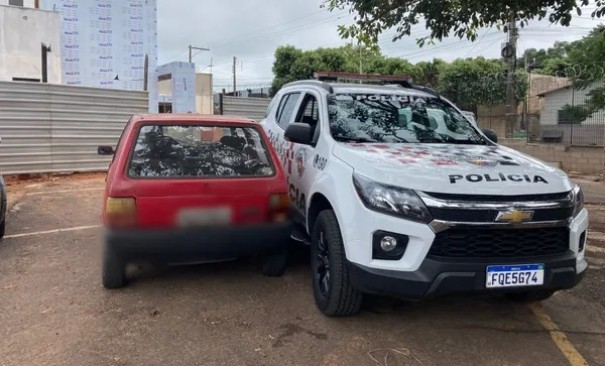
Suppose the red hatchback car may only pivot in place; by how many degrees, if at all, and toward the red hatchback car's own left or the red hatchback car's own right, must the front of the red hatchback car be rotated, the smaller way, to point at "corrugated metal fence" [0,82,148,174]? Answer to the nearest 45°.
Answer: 0° — it already faces it

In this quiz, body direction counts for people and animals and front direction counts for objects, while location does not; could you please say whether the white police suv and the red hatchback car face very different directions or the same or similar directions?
very different directions

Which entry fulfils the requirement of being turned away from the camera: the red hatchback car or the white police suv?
the red hatchback car

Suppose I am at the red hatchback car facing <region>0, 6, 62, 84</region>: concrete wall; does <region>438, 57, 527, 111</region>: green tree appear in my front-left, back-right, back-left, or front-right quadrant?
front-right

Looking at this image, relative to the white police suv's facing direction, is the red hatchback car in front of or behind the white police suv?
behind

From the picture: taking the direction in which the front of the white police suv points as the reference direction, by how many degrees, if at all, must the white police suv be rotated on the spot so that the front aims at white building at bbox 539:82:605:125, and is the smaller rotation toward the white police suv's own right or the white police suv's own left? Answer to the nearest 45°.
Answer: approximately 135° to the white police suv's own left

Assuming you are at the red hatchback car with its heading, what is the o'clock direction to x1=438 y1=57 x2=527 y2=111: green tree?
The green tree is roughly at 1 o'clock from the red hatchback car.

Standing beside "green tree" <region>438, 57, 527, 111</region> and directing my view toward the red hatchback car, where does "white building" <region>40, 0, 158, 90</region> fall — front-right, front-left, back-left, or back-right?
front-right

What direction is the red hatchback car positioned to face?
away from the camera

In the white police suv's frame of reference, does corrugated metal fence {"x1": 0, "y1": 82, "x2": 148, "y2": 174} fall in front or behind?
behind

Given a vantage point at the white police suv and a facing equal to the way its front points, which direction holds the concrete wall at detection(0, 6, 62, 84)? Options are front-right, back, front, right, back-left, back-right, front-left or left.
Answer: back

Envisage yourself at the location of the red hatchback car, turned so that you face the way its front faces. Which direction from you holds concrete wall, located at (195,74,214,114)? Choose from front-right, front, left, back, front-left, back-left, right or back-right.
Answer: front

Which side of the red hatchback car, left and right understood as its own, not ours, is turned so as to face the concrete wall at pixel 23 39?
front

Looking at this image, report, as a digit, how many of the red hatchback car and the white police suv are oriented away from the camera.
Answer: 1

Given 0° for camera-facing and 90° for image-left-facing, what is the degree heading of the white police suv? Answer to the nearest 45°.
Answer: approximately 315°
